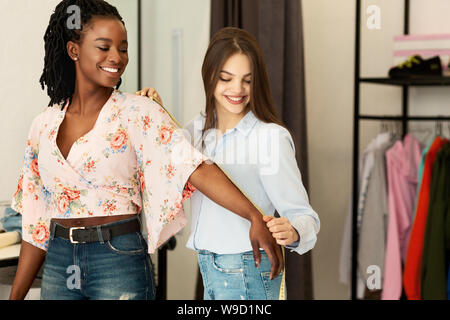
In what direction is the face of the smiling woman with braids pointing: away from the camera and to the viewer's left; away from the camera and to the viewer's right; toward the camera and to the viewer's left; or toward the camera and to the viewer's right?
toward the camera and to the viewer's right

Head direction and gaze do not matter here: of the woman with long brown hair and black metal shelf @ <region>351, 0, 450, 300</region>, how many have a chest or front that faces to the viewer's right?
0

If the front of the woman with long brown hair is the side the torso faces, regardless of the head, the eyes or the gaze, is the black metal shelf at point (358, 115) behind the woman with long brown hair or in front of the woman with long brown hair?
behind

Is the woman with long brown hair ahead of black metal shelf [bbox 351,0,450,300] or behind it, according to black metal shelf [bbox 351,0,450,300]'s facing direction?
ahead

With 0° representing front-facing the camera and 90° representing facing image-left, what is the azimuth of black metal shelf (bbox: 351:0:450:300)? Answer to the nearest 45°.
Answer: approximately 0°

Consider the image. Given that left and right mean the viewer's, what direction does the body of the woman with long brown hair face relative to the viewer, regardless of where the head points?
facing the viewer and to the left of the viewer

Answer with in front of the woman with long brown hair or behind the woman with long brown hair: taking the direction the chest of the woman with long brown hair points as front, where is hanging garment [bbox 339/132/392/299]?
behind
